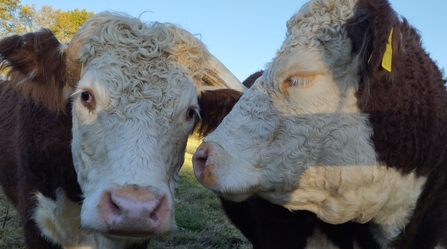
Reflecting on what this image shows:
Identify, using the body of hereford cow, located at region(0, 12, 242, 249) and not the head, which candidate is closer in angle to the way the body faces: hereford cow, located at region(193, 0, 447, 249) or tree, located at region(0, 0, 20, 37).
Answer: the hereford cow

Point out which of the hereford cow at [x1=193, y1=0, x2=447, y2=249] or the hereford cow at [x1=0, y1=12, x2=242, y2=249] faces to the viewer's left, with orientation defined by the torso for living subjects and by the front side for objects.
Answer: the hereford cow at [x1=193, y1=0, x2=447, y2=249]

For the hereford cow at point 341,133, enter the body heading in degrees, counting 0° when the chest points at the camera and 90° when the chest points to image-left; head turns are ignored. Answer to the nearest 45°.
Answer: approximately 90°

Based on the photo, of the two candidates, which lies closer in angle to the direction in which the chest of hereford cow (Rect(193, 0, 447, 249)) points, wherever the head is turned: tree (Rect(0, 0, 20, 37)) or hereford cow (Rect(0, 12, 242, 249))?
the hereford cow

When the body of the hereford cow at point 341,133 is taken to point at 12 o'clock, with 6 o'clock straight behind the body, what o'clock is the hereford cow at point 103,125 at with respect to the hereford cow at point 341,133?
the hereford cow at point 103,125 is roughly at 12 o'clock from the hereford cow at point 341,133.

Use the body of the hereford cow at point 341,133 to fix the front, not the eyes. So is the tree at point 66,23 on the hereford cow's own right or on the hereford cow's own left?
on the hereford cow's own right

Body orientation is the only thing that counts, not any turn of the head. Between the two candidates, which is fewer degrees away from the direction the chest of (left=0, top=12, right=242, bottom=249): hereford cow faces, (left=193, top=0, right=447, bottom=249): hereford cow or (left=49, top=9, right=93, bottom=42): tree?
the hereford cow

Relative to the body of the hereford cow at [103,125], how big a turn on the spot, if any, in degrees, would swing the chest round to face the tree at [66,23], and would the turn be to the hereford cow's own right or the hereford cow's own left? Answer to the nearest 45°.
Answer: approximately 135° to the hereford cow's own left

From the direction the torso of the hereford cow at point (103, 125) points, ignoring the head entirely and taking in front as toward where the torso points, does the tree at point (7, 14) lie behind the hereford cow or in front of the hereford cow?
behind

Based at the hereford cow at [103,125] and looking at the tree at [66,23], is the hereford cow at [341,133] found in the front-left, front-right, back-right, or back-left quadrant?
back-right

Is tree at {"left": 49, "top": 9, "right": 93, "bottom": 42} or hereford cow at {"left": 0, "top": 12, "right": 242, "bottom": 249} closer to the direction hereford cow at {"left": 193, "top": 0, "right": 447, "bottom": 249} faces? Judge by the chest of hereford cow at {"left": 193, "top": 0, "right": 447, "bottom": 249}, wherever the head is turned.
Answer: the hereford cow

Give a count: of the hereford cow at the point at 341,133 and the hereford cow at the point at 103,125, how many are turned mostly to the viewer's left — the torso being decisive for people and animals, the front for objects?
1
